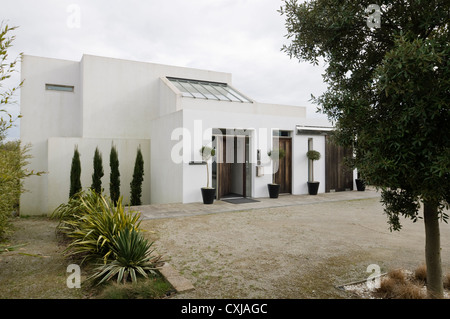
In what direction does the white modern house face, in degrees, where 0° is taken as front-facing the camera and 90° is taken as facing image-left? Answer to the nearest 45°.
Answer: approximately 315°

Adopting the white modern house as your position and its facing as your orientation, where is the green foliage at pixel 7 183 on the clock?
The green foliage is roughly at 2 o'clock from the white modern house.
